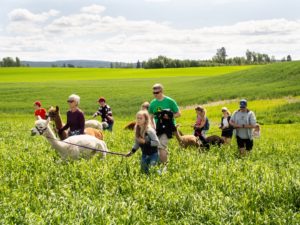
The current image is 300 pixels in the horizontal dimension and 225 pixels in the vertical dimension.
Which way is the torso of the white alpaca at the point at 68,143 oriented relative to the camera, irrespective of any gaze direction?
to the viewer's left

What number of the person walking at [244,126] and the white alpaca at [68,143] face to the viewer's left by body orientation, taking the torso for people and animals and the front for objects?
1

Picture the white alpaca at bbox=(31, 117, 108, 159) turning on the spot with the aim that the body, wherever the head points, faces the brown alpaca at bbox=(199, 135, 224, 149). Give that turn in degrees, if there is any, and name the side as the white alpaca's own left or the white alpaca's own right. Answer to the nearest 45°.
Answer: approximately 135° to the white alpaca's own right

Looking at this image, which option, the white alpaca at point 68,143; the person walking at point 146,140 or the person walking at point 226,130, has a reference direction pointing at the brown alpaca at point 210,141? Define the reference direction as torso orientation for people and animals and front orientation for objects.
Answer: the person walking at point 226,130

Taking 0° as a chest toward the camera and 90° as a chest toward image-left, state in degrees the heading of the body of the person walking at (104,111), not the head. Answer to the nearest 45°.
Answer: approximately 45°

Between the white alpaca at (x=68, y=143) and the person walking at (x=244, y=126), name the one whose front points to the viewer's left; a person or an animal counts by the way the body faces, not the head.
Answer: the white alpaca

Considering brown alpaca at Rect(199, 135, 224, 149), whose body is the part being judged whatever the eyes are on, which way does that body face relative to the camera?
to the viewer's left
